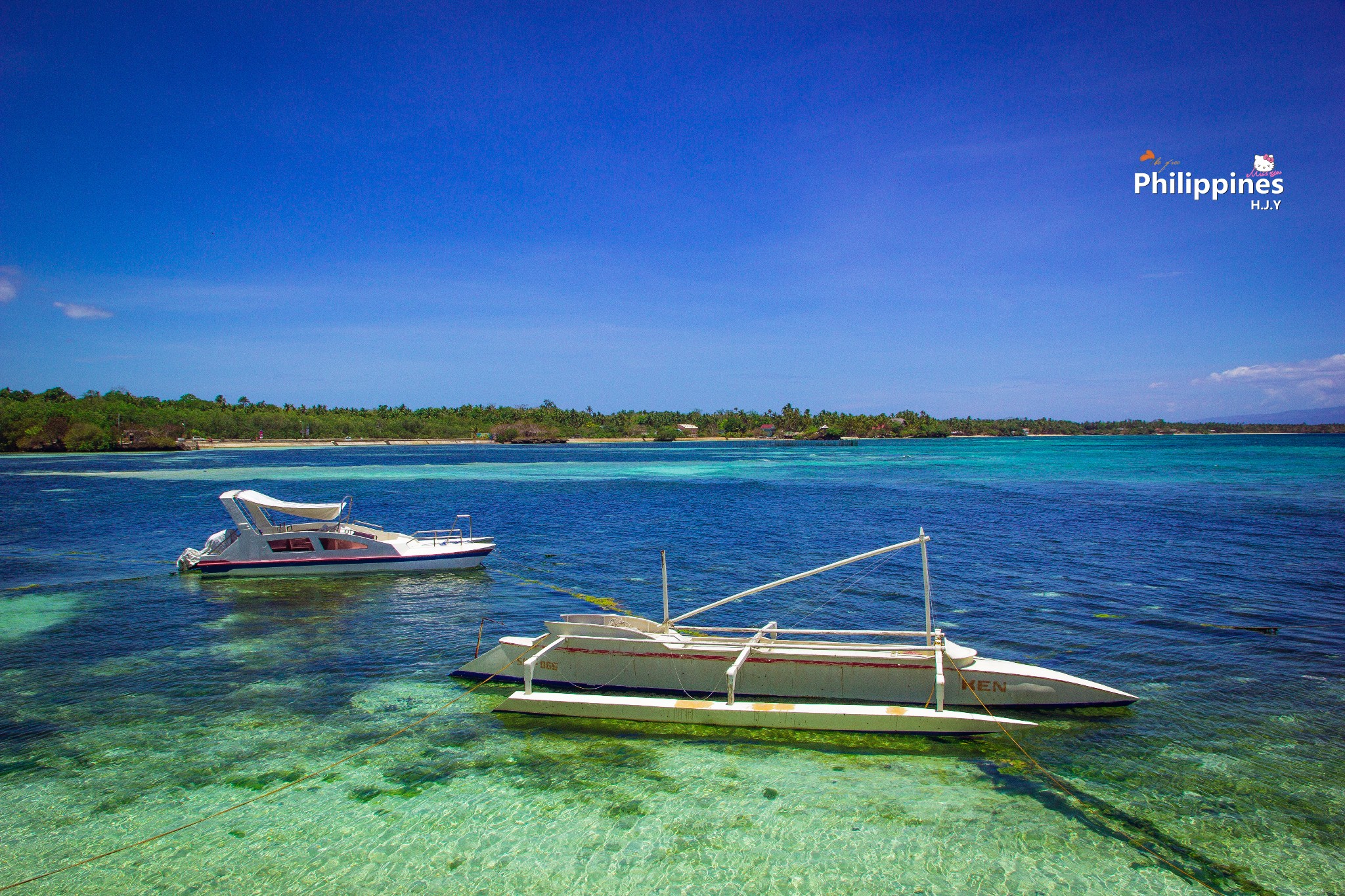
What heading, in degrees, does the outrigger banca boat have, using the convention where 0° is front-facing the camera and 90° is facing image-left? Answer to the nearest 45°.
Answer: approximately 270°

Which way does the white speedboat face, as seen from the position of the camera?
facing to the right of the viewer

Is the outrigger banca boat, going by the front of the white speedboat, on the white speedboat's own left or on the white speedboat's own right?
on the white speedboat's own right

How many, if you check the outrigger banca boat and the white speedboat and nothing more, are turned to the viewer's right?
2

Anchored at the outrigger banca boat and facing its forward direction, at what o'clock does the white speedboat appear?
The white speedboat is roughly at 7 o'clock from the outrigger banca boat.
